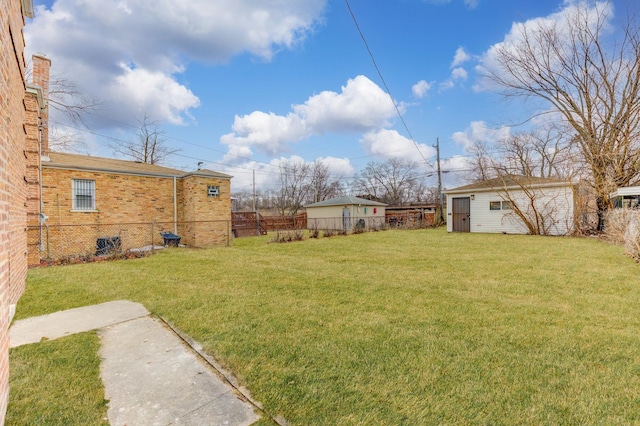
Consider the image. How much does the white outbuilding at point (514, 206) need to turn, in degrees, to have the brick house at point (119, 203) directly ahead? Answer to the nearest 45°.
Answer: approximately 45° to its right

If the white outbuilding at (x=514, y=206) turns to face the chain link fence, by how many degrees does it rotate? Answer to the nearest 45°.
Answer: approximately 45° to its right

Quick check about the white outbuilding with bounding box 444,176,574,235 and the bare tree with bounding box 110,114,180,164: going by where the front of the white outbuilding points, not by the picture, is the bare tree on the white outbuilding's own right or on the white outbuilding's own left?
on the white outbuilding's own right

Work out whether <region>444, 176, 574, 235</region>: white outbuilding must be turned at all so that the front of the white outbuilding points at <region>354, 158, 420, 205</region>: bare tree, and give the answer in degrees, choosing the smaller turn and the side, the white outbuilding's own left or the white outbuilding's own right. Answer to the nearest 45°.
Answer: approximately 135° to the white outbuilding's own right

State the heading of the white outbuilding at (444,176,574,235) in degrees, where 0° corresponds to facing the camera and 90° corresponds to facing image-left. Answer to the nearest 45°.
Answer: approximately 0°

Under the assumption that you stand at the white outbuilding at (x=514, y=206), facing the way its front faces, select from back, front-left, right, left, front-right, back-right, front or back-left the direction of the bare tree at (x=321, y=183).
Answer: back-right

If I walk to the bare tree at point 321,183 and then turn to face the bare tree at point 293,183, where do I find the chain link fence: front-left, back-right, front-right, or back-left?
front-left

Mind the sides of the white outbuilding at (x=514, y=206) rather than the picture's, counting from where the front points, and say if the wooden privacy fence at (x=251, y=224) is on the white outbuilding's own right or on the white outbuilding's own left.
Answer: on the white outbuilding's own right

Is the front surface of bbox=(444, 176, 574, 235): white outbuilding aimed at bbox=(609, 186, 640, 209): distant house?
no
